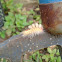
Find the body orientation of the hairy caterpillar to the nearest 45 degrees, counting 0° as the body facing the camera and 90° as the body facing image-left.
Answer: approximately 270°

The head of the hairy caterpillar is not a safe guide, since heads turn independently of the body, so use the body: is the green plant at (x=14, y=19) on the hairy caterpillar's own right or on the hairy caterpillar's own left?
on the hairy caterpillar's own left
